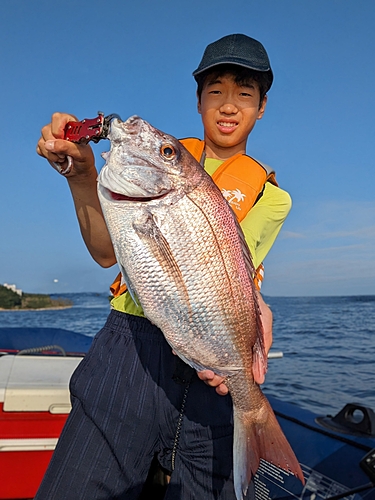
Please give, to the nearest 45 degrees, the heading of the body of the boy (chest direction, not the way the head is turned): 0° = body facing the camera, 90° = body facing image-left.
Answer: approximately 0°

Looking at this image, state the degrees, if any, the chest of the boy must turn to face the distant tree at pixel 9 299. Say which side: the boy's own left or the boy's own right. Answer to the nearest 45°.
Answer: approximately 180°
